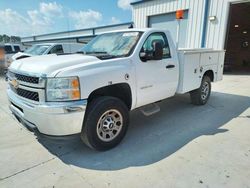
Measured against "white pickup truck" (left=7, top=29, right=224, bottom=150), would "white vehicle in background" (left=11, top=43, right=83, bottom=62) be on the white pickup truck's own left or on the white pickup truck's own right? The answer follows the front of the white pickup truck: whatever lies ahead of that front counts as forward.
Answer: on the white pickup truck's own right

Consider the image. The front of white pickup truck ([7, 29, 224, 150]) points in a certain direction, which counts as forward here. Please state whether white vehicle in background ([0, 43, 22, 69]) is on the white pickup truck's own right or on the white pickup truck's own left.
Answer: on the white pickup truck's own right

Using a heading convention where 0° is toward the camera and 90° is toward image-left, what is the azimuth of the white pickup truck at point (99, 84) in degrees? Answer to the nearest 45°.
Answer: approximately 45°

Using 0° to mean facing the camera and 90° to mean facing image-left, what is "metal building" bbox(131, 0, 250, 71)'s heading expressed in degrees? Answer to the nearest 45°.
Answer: approximately 45°

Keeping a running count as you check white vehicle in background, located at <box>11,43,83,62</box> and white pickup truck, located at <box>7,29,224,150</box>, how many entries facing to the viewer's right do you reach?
0

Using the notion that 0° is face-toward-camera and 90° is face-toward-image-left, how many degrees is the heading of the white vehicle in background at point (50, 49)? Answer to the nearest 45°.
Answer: approximately 45°

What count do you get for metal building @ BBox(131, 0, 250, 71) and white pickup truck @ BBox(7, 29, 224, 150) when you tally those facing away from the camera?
0
